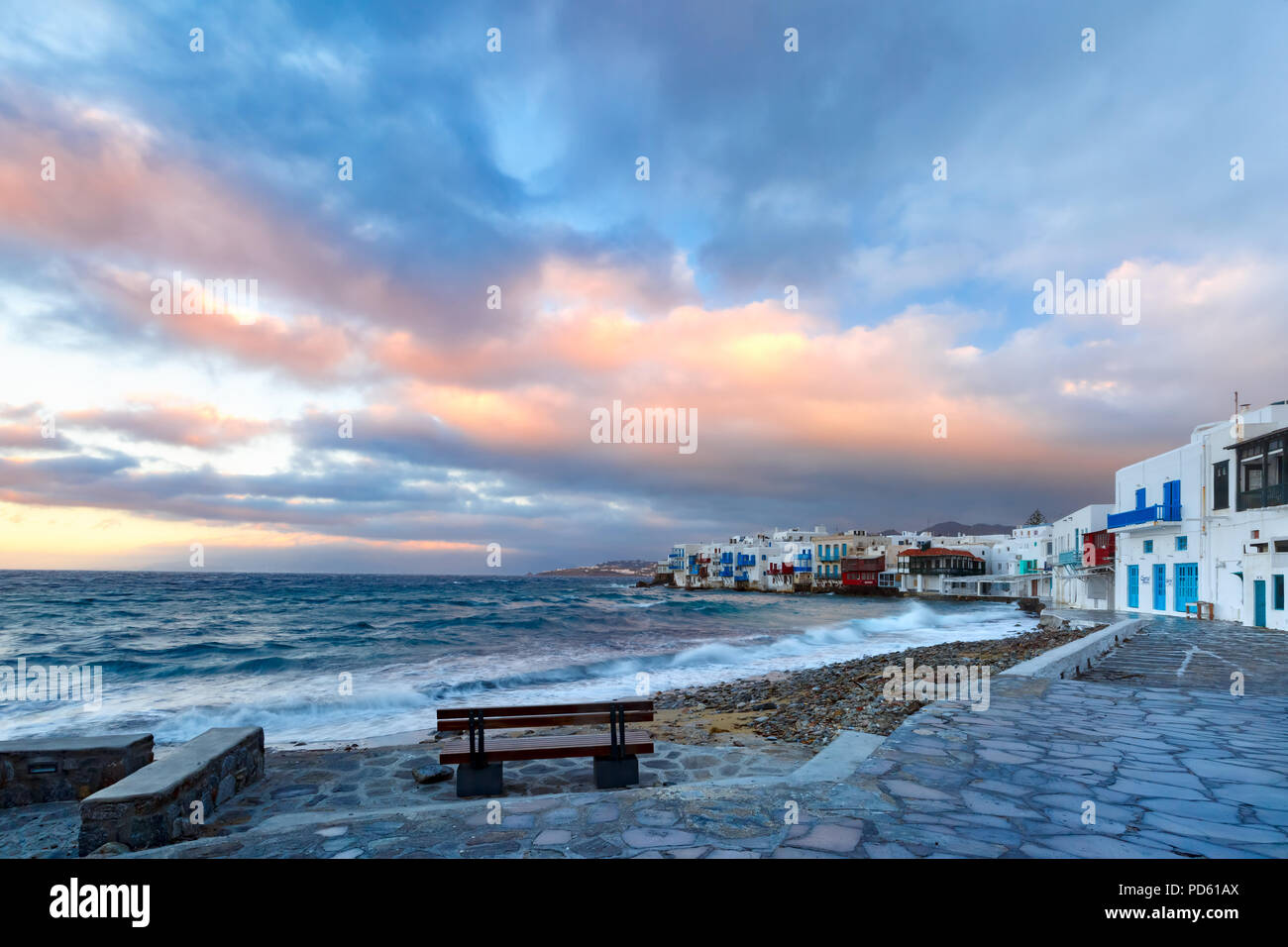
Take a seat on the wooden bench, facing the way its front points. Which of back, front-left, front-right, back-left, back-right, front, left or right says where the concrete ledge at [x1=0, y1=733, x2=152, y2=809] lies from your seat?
left

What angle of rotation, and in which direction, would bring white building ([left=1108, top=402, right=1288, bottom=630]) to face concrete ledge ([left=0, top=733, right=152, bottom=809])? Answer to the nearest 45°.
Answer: approximately 45° to its left

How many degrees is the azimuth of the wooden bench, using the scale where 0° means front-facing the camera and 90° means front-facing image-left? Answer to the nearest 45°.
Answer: approximately 180°

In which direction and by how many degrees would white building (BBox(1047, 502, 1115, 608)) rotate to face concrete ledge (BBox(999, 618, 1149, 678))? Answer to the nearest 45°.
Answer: approximately 45° to its left

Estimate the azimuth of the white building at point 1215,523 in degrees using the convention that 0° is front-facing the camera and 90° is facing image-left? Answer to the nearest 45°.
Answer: approximately 45°

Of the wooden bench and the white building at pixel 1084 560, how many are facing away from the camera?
1

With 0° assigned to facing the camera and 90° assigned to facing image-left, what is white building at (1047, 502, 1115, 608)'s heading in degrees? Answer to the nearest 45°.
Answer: approximately 45°

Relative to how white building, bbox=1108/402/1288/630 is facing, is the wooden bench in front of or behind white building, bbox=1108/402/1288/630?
in front

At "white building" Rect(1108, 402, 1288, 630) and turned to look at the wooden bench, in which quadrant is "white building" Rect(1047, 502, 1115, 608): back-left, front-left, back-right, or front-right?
back-right

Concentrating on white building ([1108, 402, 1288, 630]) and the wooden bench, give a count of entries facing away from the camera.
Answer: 1
